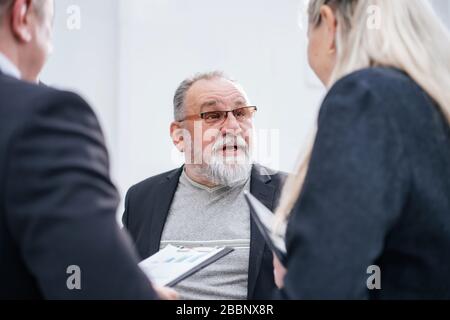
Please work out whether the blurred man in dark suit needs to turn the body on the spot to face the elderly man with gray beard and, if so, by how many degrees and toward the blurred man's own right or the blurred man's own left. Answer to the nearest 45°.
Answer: approximately 45° to the blurred man's own left

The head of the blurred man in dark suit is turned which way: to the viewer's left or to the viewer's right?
to the viewer's right

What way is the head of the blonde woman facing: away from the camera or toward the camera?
away from the camera

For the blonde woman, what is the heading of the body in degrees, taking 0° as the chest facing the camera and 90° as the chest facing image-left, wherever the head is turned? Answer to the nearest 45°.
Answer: approximately 135°

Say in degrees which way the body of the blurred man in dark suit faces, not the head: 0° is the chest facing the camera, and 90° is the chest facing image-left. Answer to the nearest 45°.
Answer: approximately 225°
